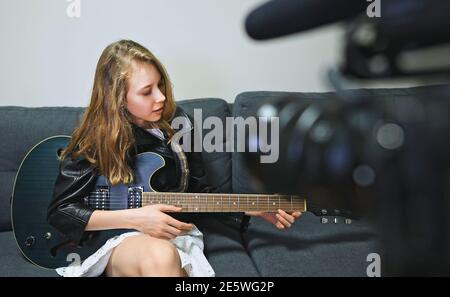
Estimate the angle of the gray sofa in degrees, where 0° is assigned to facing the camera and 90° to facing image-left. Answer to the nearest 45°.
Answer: approximately 0°

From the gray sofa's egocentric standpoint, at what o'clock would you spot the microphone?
The microphone is roughly at 12 o'clock from the gray sofa.
